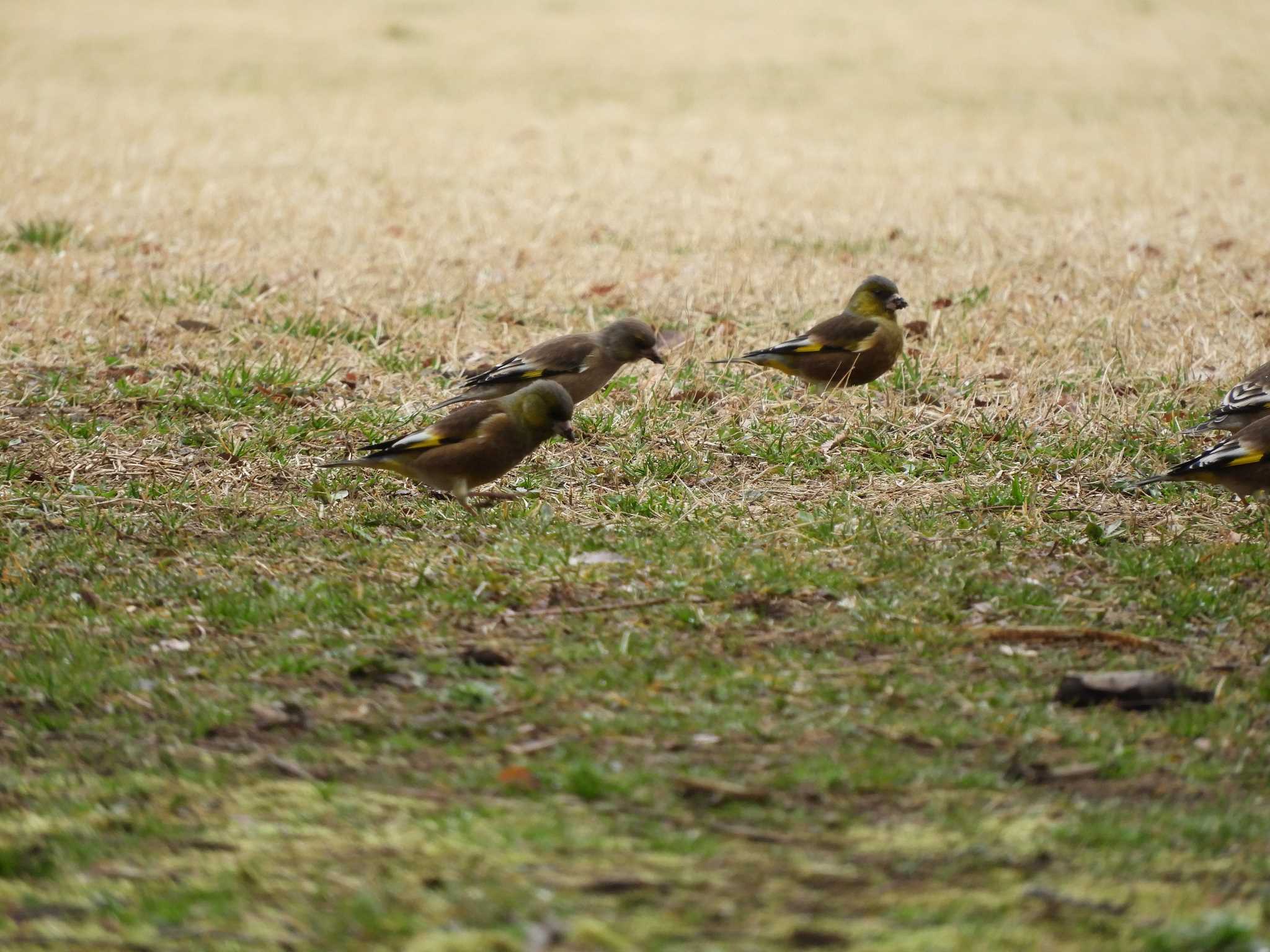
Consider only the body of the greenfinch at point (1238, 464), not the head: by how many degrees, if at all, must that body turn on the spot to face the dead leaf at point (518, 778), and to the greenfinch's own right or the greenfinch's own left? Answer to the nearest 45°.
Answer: approximately 135° to the greenfinch's own right

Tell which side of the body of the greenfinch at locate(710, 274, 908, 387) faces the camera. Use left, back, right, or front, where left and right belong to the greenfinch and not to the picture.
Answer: right

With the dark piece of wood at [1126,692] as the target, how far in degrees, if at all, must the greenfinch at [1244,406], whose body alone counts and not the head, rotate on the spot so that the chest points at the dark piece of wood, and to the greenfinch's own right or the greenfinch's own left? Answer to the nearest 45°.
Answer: approximately 90° to the greenfinch's own right

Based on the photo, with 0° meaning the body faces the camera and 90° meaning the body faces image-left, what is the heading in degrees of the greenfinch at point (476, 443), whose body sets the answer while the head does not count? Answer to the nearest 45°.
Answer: approximately 270°

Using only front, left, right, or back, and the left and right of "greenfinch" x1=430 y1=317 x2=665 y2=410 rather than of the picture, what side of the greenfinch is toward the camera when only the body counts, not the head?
right

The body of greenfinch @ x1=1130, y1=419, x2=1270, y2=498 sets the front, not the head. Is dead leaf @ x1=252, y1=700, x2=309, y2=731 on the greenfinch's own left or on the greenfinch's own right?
on the greenfinch's own right

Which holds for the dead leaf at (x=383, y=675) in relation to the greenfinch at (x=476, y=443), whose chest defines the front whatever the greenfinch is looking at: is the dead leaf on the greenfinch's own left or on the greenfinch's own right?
on the greenfinch's own right

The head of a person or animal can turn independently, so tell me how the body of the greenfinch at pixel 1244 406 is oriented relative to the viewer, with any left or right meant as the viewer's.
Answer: facing to the right of the viewer

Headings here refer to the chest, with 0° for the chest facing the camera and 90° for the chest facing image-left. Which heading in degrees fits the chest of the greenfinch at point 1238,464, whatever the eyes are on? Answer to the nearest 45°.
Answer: approximately 270°
